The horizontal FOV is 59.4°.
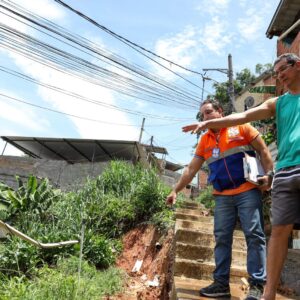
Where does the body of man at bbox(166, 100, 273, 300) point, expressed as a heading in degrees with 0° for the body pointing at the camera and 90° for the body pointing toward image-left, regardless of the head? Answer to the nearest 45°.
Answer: approximately 45°

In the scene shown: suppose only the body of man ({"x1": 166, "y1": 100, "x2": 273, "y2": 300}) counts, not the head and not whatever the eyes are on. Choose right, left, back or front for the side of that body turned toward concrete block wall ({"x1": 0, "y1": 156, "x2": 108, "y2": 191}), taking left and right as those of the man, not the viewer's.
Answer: right

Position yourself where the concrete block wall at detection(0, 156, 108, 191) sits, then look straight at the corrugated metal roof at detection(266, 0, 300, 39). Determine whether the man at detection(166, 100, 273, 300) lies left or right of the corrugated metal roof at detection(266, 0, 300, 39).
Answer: right

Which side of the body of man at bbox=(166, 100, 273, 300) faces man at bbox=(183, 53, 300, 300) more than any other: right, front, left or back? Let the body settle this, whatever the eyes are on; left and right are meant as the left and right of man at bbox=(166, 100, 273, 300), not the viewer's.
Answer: left

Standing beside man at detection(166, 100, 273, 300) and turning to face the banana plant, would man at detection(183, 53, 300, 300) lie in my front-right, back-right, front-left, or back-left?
back-left

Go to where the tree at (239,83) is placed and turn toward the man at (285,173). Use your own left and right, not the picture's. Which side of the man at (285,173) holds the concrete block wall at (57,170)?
right

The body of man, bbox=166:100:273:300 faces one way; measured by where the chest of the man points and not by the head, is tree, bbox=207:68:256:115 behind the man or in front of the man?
behind

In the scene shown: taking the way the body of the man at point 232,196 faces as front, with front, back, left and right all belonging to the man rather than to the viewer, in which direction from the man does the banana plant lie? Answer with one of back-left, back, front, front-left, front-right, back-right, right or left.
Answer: right
